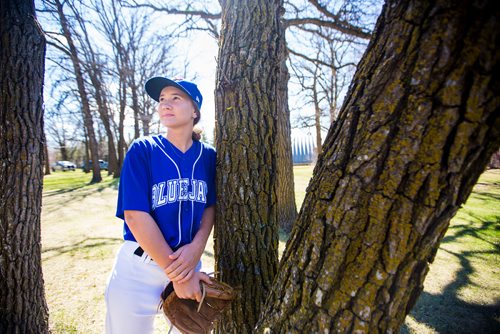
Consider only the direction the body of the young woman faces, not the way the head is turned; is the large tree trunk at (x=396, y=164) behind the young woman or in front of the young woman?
in front

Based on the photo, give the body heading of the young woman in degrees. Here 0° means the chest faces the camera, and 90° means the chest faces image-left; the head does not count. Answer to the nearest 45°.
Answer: approximately 315°

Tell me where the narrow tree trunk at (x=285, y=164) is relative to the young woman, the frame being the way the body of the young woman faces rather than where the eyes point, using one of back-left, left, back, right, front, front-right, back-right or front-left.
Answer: left

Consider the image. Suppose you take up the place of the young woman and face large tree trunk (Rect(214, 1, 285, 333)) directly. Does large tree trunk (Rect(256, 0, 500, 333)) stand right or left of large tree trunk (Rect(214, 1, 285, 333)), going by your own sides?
right

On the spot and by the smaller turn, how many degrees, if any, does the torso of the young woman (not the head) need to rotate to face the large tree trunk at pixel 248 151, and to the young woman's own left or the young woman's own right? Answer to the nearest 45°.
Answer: approximately 45° to the young woman's own left

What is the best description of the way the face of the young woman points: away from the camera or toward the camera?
toward the camera

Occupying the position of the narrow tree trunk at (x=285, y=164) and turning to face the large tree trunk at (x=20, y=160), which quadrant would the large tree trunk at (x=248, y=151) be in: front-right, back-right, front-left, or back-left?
front-left
